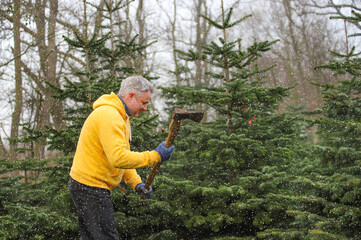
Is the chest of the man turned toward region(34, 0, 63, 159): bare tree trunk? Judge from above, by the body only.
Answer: no

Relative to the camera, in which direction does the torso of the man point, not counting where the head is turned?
to the viewer's right

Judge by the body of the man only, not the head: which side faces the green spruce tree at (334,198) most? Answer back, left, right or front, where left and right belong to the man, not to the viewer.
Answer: front

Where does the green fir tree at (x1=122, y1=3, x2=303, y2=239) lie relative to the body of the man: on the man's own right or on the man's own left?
on the man's own left

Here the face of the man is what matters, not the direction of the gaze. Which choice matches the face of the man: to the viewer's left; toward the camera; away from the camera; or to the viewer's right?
to the viewer's right

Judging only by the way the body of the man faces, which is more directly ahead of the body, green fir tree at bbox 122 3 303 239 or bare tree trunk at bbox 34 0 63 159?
the green fir tree

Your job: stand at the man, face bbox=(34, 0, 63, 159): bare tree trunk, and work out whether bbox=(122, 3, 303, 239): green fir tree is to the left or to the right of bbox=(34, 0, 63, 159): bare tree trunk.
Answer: right

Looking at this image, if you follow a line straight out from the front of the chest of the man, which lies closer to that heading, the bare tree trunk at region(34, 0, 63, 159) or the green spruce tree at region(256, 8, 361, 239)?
the green spruce tree
